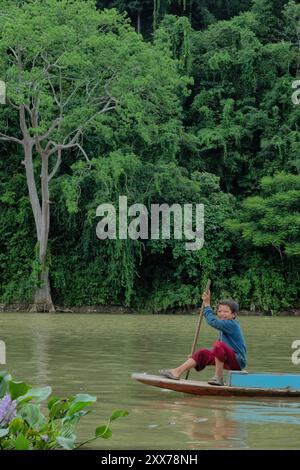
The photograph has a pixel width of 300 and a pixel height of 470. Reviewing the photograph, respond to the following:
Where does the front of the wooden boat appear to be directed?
to the viewer's left

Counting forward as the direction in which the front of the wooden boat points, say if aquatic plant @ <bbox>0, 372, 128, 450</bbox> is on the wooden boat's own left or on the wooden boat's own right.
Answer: on the wooden boat's own left

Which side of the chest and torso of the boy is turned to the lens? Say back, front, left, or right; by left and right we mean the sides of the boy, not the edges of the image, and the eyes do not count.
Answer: left

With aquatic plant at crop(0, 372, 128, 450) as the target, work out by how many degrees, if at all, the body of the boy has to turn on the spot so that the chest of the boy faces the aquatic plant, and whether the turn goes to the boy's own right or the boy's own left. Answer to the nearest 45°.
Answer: approximately 90° to the boy's own left

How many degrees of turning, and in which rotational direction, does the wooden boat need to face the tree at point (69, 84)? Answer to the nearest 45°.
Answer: approximately 90° to its right
